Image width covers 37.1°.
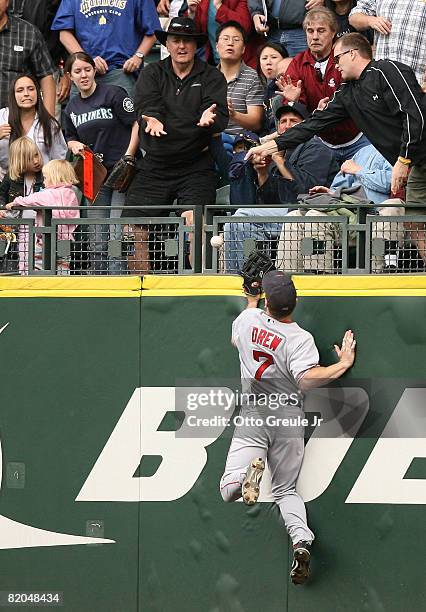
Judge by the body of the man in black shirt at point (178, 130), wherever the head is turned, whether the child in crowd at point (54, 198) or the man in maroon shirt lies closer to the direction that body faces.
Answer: the child in crowd

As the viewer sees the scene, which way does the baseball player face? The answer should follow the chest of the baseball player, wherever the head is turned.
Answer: away from the camera

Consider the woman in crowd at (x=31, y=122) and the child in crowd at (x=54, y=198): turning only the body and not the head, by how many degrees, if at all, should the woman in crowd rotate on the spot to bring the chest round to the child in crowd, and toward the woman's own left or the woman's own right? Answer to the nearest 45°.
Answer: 0° — they already face them

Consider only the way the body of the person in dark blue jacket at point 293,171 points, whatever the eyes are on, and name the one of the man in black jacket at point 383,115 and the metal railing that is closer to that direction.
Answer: the metal railing

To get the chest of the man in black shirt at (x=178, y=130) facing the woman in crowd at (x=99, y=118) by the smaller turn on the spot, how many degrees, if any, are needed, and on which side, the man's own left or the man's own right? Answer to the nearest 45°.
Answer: approximately 135° to the man's own right
